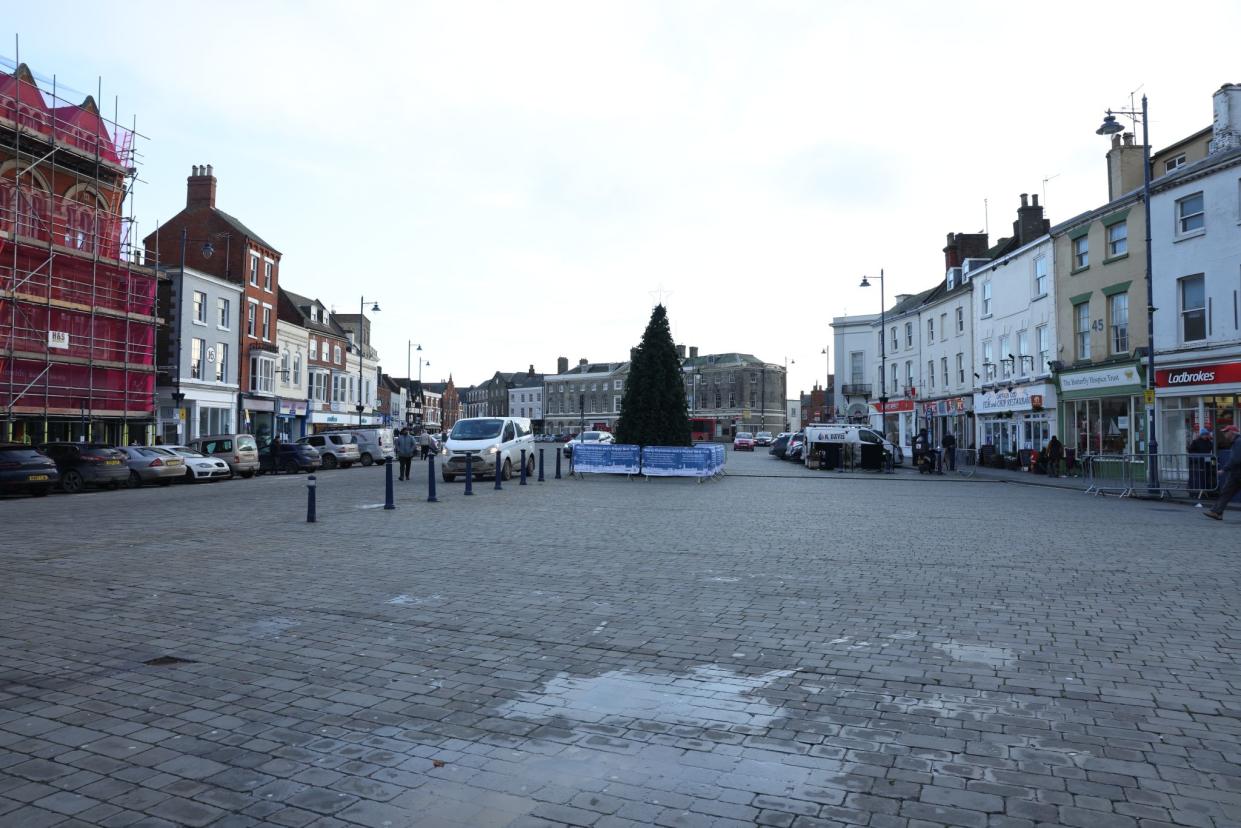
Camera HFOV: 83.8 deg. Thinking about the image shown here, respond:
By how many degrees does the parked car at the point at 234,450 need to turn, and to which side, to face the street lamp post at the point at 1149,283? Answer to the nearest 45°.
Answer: approximately 180°

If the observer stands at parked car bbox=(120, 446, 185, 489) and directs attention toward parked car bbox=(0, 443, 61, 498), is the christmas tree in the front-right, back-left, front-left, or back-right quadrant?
back-left

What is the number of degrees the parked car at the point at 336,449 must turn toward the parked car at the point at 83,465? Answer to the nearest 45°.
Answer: approximately 90° to its left

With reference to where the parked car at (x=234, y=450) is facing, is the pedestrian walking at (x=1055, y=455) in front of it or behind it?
behind

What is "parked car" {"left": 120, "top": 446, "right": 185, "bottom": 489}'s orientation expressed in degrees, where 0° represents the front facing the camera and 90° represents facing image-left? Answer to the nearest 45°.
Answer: approximately 135°

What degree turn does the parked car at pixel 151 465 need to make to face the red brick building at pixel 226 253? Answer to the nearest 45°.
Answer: approximately 45° to its right

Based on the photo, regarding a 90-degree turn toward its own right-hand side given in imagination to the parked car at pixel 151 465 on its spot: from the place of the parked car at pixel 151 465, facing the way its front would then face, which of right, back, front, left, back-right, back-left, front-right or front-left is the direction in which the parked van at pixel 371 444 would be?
front

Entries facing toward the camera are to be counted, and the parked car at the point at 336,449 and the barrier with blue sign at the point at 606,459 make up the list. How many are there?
1

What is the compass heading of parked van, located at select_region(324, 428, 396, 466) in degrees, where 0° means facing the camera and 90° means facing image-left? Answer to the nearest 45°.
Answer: approximately 135°
